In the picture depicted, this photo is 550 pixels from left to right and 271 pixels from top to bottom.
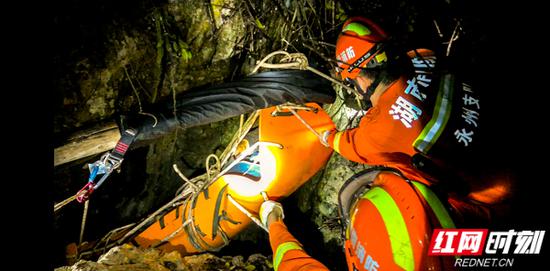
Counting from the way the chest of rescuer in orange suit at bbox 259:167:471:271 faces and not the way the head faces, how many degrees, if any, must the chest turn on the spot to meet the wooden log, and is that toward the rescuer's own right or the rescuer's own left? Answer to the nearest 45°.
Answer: approximately 45° to the rescuer's own left

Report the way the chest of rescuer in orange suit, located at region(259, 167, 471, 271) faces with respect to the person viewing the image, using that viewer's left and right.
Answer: facing away from the viewer and to the left of the viewer

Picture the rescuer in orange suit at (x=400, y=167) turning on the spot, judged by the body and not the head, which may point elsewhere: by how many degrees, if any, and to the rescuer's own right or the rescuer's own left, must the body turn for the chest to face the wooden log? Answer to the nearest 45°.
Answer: approximately 45° to the rescuer's own left

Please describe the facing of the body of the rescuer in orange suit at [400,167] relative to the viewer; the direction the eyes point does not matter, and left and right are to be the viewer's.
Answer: facing away from the viewer and to the left of the viewer
